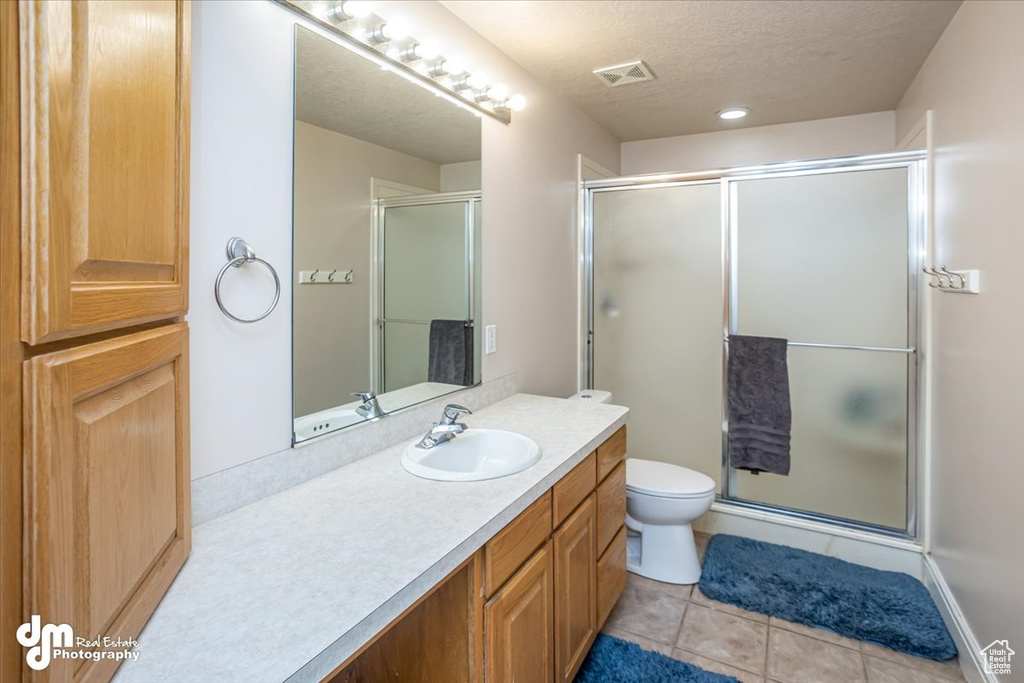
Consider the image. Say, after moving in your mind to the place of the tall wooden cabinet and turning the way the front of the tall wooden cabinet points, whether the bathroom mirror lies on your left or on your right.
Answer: on your left

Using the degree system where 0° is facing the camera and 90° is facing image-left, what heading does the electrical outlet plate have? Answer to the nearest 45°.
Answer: approximately 315°

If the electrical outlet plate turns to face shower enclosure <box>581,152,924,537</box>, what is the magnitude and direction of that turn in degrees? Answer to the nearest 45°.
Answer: approximately 45° to its left

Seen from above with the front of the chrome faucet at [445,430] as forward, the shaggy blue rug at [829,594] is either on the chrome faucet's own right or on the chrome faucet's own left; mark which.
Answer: on the chrome faucet's own left

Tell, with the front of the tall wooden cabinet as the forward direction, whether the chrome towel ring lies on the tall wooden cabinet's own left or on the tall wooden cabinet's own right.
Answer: on the tall wooden cabinet's own left

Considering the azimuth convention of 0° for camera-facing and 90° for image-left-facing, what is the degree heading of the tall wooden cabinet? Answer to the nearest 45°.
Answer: approximately 315°
